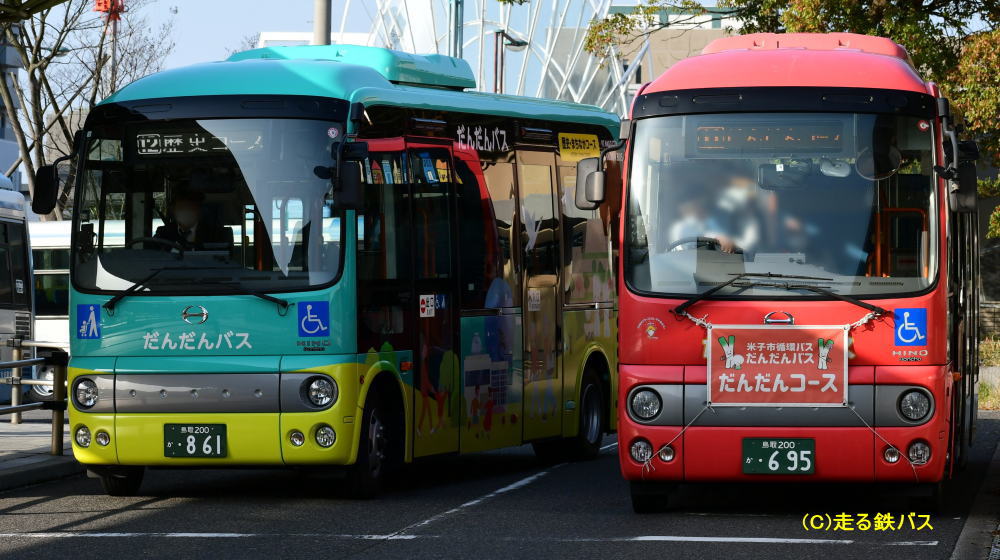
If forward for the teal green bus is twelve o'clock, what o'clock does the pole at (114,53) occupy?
The pole is roughly at 4 o'clock from the teal green bus.

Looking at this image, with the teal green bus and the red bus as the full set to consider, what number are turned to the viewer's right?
0

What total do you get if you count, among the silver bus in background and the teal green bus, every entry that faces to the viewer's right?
0

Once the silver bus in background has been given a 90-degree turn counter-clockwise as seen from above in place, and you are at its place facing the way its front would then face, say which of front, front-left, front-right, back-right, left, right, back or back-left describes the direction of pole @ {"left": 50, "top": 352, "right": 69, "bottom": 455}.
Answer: front-right

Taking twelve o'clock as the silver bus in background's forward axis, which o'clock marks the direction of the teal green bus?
The teal green bus is roughly at 10 o'clock from the silver bus in background.

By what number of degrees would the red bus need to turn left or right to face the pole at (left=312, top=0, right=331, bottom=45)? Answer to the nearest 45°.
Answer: approximately 135° to its right

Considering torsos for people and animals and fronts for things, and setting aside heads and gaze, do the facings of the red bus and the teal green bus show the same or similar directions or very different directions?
same or similar directions

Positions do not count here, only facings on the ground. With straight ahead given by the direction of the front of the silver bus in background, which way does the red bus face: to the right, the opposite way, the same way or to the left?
the same way

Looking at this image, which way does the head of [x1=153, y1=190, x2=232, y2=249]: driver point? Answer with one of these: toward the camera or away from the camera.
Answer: toward the camera

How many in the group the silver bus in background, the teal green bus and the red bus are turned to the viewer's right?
0

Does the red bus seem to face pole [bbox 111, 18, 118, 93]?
no

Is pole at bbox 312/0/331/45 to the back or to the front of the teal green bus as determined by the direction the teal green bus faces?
to the back

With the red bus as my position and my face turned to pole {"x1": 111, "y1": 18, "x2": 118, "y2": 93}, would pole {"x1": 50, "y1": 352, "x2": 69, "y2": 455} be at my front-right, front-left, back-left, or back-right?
front-left

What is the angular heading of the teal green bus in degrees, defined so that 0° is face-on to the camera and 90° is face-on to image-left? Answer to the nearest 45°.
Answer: approximately 45°

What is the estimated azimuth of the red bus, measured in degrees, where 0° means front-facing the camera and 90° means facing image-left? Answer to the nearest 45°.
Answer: approximately 0°

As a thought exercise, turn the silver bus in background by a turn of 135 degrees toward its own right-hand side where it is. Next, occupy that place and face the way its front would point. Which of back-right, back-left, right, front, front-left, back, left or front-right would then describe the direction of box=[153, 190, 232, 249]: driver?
back

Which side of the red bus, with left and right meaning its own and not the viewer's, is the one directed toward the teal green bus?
right
